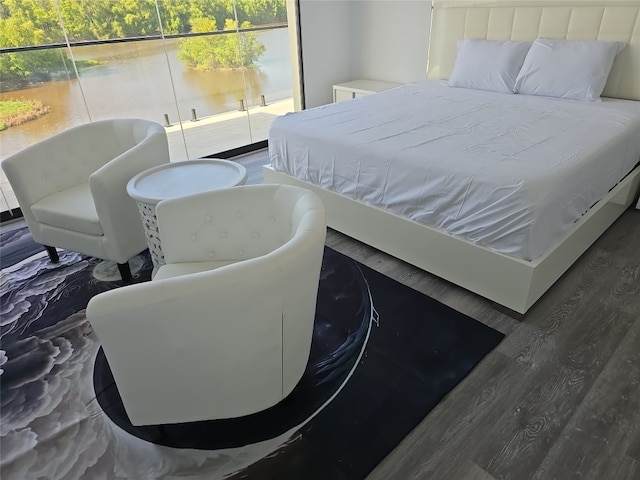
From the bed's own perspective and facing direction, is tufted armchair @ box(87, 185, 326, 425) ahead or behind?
ahead

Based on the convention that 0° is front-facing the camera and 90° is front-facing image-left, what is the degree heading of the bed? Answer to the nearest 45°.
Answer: approximately 45°

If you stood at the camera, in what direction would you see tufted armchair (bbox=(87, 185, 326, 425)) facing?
facing to the left of the viewer

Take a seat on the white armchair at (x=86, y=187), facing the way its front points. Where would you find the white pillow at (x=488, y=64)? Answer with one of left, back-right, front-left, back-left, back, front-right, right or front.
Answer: back-left

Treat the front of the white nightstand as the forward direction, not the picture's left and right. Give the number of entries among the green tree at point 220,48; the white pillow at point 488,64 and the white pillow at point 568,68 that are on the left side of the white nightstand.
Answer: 2

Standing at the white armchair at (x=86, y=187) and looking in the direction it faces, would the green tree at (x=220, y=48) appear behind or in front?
behind

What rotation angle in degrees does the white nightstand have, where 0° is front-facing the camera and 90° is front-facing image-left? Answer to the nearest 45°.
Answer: approximately 45°

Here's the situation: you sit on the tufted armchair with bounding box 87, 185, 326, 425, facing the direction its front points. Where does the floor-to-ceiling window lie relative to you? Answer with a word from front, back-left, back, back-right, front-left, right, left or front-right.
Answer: right

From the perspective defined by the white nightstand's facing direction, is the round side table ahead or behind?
ahead
